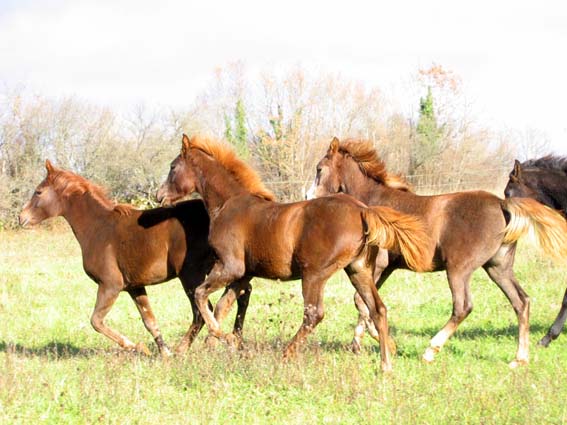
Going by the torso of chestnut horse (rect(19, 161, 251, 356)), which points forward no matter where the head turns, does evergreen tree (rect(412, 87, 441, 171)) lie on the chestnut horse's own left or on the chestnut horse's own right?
on the chestnut horse's own right

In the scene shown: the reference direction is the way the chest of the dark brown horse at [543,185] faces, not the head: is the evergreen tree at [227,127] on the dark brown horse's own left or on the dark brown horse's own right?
on the dark brown horse's own right

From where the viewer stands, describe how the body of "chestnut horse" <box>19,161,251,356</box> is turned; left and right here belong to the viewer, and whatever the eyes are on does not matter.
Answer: facing to the left of the viewer

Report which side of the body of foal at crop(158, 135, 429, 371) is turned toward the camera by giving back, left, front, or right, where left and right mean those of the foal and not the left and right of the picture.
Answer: left

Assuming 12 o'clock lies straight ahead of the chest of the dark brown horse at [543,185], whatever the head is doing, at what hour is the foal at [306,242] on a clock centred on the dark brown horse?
The foal is roughly at 10 o'clock from the dark brown horse.

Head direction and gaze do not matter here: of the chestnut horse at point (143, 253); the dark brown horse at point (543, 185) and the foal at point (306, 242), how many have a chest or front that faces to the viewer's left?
3

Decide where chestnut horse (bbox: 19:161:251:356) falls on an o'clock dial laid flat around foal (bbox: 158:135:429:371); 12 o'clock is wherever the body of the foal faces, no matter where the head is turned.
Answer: The chestnut horse is roughly at 1 o'clock from the foal.

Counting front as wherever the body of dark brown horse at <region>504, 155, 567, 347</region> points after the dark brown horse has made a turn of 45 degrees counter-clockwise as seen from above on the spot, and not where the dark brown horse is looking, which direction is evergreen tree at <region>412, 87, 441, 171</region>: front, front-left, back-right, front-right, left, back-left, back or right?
back-right

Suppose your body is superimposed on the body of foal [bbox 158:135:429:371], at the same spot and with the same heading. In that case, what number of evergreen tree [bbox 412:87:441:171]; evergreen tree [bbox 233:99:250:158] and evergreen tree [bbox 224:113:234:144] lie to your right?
3

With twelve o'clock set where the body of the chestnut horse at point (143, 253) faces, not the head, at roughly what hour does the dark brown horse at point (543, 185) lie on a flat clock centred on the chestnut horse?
The dark brown horse is roughly at 6 o'clock from the chestnut horse.

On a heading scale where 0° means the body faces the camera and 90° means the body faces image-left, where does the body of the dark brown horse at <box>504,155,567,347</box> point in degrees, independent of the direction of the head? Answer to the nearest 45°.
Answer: approximately 90°

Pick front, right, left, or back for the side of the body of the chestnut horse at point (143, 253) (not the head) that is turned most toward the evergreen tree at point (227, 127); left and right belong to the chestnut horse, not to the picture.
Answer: right

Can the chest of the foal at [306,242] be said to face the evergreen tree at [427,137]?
no

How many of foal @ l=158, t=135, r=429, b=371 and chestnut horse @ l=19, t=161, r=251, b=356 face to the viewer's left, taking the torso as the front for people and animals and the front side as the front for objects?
2

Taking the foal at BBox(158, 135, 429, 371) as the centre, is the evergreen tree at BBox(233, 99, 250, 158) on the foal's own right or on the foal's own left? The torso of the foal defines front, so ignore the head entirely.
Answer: on the foal's own right

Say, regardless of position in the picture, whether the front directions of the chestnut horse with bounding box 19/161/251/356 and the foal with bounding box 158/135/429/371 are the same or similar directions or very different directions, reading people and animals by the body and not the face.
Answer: same or similar directions

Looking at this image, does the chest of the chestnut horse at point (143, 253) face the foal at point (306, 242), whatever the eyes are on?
no

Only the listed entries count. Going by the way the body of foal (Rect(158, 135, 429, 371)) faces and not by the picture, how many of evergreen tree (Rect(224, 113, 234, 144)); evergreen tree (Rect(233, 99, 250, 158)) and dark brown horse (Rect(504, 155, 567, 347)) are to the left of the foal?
0

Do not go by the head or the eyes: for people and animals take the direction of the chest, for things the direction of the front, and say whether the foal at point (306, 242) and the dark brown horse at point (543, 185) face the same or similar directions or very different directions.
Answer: same or similar directions
